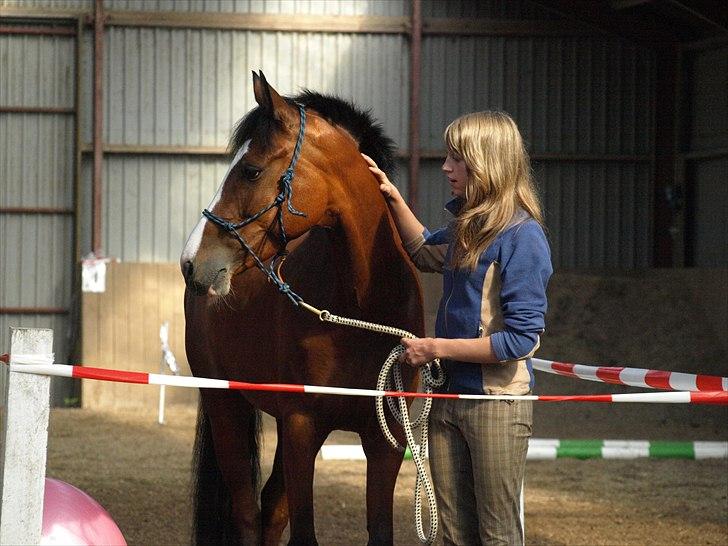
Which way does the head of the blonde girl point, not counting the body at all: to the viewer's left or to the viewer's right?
to the viewer's left

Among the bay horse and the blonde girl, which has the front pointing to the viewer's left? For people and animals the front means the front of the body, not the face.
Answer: the blonde girl

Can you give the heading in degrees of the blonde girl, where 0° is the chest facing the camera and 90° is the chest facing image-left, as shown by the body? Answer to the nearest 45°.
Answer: approximately 90°

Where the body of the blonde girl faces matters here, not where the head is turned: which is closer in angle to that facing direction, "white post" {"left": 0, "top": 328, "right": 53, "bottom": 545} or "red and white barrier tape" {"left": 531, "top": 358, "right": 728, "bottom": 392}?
the white post

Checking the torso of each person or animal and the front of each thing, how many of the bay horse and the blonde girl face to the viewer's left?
1

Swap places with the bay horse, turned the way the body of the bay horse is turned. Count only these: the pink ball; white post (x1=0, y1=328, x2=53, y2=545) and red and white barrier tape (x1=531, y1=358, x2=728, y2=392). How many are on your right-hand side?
2

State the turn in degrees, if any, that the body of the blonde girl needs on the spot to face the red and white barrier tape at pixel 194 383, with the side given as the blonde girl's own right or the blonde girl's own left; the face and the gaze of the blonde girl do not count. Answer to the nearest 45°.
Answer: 0° — they already face it

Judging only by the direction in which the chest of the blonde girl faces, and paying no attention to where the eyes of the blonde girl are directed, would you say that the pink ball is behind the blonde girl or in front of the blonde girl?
in front

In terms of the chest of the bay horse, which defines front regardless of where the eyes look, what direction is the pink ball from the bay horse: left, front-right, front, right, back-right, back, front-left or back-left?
right

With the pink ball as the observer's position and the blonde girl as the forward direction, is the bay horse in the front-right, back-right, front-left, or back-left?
front-left
